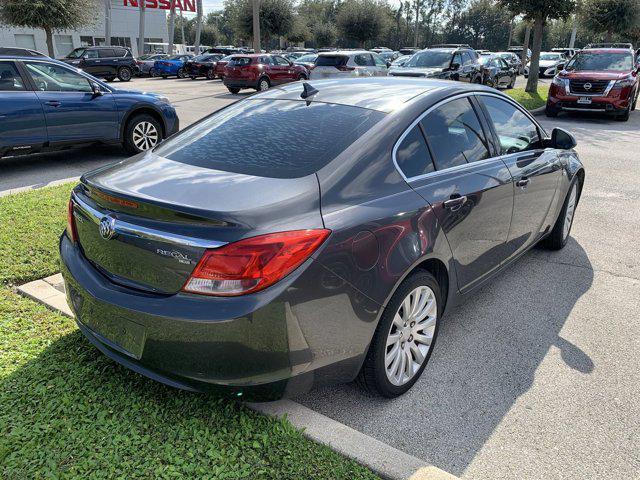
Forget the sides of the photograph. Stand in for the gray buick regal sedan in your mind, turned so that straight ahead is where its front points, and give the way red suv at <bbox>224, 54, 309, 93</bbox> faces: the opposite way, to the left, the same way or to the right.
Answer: the same way

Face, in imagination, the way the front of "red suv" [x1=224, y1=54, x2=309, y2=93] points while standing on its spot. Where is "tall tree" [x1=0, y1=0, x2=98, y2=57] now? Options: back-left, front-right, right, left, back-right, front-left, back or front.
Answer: left

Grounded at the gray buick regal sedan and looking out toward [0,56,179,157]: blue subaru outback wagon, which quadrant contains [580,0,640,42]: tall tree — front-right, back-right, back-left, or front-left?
front-right

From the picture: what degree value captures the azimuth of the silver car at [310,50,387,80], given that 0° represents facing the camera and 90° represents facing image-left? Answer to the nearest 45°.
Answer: approximately 225°

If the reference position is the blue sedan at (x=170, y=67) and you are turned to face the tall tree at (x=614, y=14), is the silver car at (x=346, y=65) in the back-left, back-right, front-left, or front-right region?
front-right

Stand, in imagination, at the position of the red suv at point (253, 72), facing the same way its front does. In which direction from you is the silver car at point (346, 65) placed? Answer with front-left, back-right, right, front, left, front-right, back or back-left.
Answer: right

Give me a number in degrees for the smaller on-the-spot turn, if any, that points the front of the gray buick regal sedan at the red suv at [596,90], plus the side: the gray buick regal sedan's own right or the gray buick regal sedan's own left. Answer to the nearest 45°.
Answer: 0° — it already faces it

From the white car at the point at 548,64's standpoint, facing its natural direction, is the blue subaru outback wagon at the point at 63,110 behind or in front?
in front

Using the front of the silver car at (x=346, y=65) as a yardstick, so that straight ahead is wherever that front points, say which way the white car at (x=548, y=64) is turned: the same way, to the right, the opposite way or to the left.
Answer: the opposite way

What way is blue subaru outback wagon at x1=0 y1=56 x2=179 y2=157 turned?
to the viewer's right

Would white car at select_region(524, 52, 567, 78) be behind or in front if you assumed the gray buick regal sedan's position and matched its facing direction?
in front

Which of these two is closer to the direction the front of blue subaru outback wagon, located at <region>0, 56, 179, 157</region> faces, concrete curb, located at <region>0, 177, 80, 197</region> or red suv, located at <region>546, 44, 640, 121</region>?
the red suv

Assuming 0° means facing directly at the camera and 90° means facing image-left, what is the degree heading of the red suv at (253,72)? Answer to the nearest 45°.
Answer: approximately 225°

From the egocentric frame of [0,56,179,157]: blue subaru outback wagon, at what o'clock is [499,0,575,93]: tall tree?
The tall tree is roughly at 11 o'clock from the blue subaru outback wagon.

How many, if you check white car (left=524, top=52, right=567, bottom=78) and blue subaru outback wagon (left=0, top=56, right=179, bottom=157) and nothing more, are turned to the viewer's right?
1
